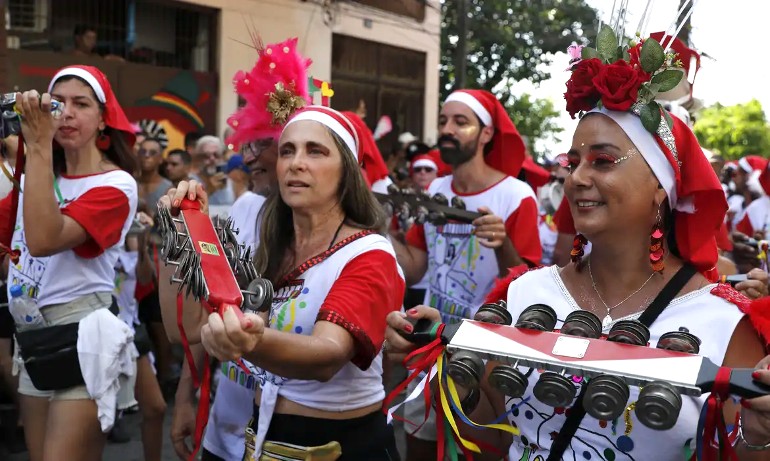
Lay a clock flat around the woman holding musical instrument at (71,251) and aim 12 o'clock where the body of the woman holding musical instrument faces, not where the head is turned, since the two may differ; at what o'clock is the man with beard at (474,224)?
The man with beard is roughly at 7 o'clock from the woman holding musical instrument.

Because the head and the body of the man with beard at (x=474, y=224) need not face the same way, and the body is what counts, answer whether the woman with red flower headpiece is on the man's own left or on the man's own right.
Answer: on the man's own left

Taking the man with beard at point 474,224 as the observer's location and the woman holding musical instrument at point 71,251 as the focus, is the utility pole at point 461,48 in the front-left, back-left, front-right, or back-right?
back-right

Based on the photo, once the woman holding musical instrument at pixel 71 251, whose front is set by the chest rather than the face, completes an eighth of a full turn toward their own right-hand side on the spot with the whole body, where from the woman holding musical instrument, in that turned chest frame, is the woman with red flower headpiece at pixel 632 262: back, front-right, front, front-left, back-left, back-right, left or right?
back-left

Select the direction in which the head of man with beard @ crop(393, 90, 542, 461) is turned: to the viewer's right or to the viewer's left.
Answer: to the viewer's left

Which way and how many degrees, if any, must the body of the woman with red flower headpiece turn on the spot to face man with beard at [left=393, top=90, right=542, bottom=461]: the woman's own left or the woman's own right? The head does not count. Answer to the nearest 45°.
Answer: approximately 135° to the woman's own right

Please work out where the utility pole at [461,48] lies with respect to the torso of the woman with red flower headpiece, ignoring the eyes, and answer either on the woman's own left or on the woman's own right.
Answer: on the woman's own right

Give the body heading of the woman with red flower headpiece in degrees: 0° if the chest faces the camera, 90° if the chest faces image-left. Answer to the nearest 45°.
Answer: approximately 45°

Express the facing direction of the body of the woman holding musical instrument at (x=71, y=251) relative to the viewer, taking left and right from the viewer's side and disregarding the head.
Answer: facing the viewer and to the left of the viewer
